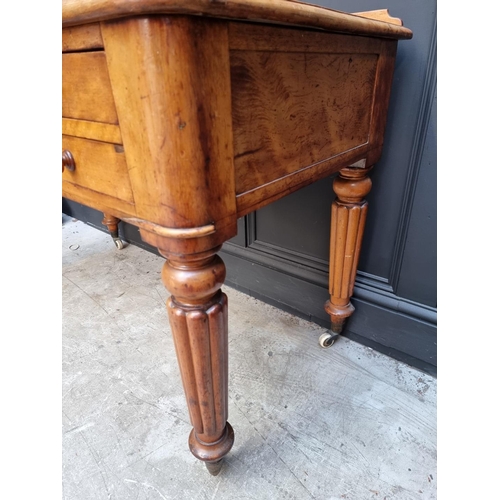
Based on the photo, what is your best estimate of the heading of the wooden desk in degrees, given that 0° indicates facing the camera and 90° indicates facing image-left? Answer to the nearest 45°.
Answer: approximately 45°
